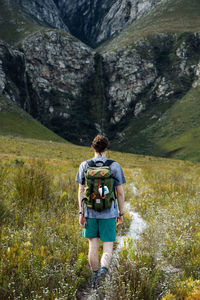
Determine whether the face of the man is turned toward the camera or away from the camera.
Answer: away from the camera

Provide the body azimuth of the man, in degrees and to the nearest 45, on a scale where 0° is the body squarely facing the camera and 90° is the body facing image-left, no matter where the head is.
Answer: approximately 180°
